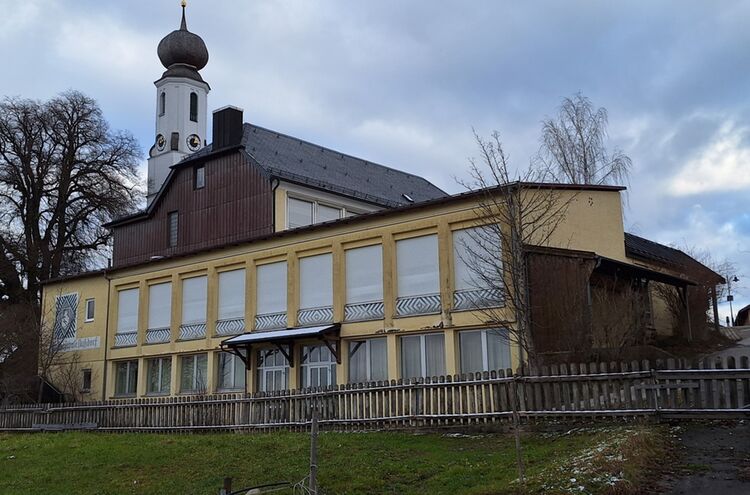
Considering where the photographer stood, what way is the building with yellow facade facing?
facing the viewer and to the left of the viewer

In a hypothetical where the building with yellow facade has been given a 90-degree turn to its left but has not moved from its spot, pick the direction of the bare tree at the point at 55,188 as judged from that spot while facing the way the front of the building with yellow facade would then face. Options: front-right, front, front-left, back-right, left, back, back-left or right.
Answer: back
